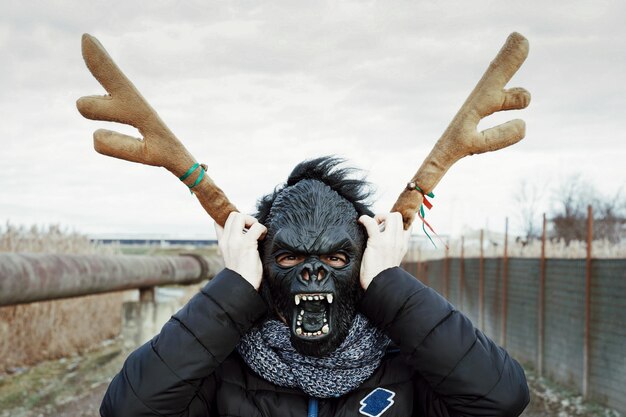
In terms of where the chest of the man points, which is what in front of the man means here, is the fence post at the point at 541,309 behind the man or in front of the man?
behind

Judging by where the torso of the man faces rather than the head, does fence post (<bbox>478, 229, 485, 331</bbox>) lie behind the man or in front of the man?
behind

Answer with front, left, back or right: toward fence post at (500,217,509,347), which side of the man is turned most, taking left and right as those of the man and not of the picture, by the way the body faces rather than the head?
back

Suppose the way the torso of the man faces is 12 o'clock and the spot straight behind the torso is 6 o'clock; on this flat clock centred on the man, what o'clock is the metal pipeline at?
The metal pipeline is roughly at 5 o'clock from the man.

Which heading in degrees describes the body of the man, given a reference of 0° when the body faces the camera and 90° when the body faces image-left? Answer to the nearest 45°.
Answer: approximately 0°

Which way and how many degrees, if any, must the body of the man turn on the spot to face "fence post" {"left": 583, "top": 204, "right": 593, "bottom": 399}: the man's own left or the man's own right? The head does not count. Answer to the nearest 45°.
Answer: approximately 135° to the man's own left
